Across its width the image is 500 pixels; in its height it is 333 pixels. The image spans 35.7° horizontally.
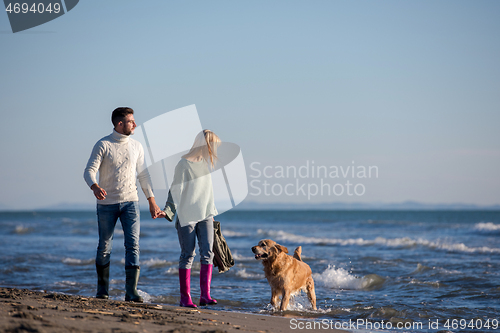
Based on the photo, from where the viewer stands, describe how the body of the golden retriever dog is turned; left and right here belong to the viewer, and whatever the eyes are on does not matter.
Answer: facing the viewer and to the left of the viewer

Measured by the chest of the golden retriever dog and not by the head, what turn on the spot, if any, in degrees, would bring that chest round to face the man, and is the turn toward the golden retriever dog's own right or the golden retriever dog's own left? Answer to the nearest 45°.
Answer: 0° — it already faces them

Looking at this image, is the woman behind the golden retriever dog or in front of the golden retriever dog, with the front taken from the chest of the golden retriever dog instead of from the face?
in front

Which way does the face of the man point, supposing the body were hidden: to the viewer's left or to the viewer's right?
to the viewer's right
